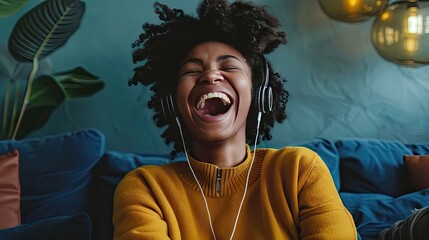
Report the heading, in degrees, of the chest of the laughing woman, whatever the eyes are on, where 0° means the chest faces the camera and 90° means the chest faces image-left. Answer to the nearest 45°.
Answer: approximately 0°

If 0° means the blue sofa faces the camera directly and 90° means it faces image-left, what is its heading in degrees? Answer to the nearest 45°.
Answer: approximately 0°

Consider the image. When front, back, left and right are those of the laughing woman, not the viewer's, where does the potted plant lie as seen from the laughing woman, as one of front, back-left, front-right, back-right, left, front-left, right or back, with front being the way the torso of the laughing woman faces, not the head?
back-right
